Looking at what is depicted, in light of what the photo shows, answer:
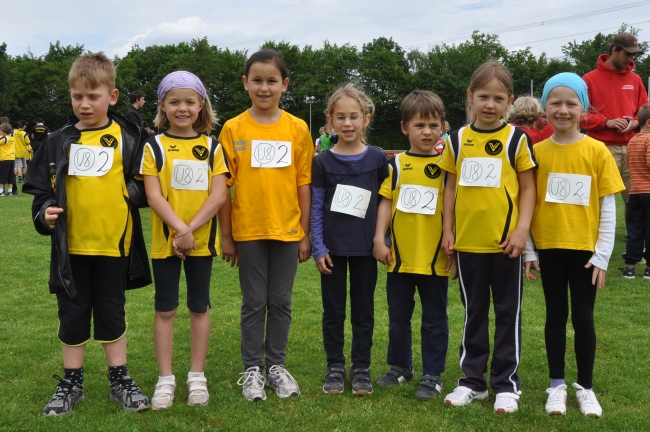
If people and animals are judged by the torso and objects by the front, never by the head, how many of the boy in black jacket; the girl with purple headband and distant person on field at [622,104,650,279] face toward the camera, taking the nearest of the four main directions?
2

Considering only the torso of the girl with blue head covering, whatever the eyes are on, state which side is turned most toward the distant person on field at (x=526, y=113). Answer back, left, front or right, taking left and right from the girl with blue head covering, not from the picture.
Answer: back

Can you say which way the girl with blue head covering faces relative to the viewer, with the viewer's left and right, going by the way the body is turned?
facing the viewer

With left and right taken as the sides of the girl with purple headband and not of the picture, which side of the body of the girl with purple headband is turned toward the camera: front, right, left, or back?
front

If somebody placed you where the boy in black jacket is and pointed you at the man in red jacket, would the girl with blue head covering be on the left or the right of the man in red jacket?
right

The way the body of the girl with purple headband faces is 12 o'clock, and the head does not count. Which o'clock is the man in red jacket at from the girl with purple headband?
The man in red jacket is roughly at 8 o'clock from the girl with purple headband.

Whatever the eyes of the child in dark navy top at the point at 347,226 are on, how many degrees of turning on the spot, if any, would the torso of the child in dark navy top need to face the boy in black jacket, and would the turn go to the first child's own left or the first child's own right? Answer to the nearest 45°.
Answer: approximately 90° to the first child's own right

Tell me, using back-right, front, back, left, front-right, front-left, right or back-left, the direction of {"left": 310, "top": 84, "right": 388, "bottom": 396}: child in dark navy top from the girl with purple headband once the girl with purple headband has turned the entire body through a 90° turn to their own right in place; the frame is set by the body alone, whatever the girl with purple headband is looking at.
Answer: back

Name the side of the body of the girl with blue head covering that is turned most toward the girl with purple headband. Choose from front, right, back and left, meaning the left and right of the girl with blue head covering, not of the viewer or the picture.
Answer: right

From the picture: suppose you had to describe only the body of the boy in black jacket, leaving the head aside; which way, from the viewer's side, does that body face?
toward the camera
